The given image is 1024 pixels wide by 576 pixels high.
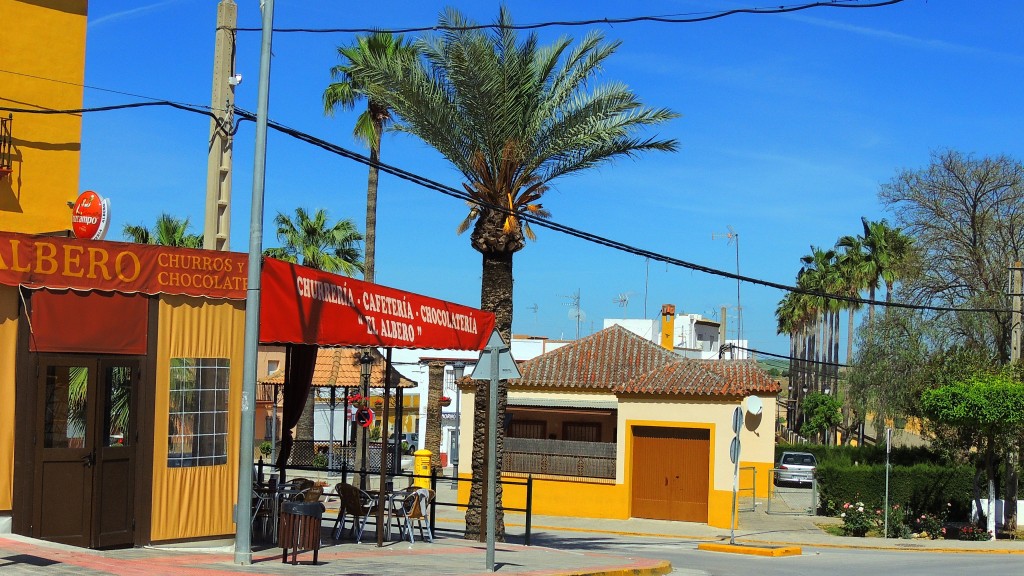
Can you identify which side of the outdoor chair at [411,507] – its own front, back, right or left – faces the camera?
left

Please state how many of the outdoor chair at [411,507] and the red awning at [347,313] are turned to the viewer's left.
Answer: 1

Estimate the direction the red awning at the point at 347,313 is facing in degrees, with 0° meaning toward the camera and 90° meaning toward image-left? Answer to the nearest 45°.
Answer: approximately 315°

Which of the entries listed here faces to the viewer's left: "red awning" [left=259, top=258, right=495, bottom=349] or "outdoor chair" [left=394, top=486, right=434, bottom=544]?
the outdoor chair

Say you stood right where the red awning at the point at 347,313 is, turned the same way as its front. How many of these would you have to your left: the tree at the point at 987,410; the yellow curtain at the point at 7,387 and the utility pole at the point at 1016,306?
2

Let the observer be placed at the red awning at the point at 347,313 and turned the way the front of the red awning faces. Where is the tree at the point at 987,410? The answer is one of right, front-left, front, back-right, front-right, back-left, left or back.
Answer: left

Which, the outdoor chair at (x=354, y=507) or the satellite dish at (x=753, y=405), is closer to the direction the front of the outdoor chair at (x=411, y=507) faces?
the outdoor chair

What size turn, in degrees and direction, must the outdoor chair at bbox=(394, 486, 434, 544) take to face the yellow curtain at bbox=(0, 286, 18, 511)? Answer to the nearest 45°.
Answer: approximately 45° to its left

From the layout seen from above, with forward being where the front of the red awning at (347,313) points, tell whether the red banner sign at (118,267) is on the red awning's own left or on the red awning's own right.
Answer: on the red awning's own right

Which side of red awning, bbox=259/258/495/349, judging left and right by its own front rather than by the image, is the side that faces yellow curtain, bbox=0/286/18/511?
right
